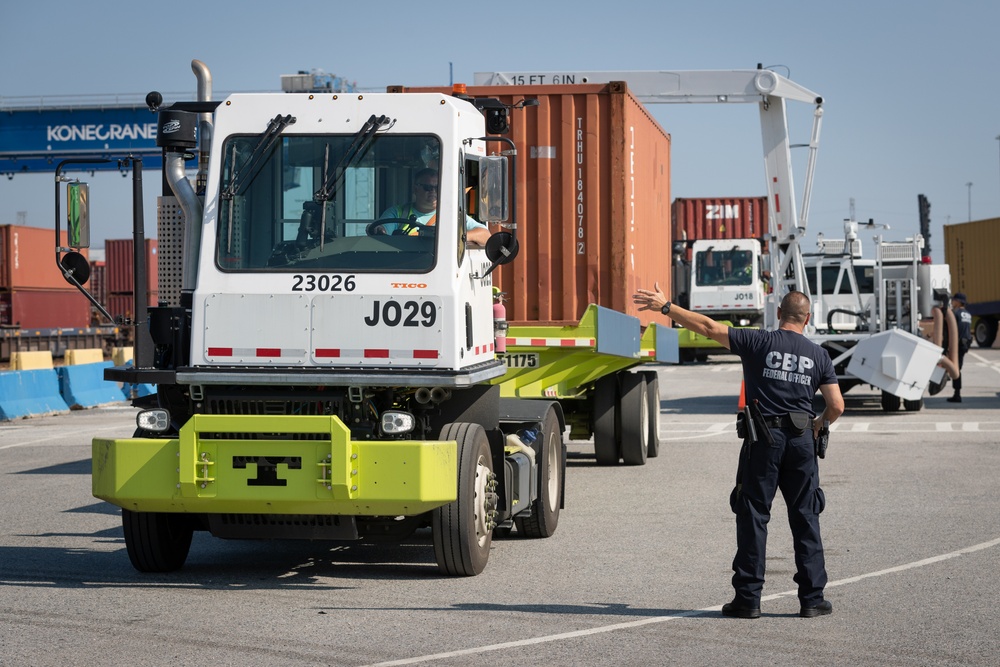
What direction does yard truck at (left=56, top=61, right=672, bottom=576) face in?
toward the camera

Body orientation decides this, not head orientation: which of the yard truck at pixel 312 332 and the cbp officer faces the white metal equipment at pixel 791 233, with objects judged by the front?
the cbp officer

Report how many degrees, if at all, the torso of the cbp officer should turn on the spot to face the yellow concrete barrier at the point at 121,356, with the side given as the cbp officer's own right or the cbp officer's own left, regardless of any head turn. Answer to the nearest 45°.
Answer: approximately 45° to the cbp officer's own left

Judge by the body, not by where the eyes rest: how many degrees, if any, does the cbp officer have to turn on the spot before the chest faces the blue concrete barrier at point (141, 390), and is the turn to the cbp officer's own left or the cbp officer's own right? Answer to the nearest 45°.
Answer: approximately 45° to the cbp officer's own left

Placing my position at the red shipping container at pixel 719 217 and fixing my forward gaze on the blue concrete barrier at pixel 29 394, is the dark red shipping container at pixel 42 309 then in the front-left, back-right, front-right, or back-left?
front-right

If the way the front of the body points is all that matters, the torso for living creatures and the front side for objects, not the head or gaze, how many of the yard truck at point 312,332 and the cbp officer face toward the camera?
1

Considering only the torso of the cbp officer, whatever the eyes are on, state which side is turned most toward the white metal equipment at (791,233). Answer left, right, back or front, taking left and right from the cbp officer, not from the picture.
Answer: front

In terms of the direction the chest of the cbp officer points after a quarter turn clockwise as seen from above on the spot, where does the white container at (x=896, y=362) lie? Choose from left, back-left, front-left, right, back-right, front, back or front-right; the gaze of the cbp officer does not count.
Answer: left

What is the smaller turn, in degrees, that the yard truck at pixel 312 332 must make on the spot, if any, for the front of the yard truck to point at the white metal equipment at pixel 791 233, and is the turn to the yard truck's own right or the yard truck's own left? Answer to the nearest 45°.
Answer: approximately 135° to the yard truck's own left

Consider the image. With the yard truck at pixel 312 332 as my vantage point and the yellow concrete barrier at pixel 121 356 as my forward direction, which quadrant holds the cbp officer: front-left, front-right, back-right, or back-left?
back-right

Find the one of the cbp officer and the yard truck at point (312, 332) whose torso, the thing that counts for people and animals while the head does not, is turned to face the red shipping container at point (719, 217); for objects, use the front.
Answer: the cbp officer

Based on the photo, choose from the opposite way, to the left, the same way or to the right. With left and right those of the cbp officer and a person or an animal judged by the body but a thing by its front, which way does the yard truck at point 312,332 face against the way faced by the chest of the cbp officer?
the opposite way

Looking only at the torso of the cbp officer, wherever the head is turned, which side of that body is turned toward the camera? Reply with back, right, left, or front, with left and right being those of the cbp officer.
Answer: back

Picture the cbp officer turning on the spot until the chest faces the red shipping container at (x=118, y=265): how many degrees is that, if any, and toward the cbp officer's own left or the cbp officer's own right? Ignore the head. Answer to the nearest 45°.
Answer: approximately 45° to the cbp officer's own left
